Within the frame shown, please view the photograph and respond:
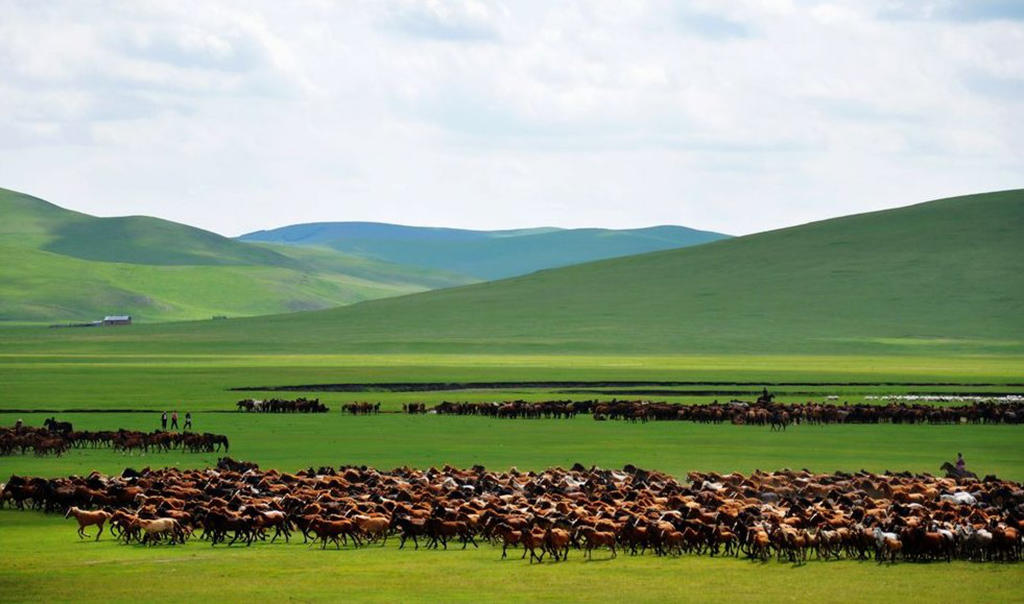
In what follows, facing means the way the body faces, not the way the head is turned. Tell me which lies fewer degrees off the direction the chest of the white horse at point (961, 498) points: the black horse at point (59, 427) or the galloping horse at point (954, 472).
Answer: the black horse

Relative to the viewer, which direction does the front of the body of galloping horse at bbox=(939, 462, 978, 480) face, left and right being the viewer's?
facing to the left of the viewer

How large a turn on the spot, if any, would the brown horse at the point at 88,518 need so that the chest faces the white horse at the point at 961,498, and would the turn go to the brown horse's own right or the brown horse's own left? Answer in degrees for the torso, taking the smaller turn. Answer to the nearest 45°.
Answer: approximately 180°

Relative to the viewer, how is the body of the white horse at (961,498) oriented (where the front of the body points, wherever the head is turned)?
to the viewer's left

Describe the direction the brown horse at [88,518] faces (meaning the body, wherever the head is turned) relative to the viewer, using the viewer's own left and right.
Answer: facing to the left of the viewer

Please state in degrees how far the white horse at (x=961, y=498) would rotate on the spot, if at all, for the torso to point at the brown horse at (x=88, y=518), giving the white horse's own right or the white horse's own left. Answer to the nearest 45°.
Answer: approximately 45° to the white horse's own left

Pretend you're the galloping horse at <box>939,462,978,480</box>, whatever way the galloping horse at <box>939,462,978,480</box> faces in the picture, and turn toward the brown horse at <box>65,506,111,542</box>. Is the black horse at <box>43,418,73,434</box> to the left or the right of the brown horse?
right

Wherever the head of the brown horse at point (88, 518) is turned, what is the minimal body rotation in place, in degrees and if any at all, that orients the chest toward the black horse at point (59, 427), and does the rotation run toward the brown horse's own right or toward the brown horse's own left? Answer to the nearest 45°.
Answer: approximately 90° to the brown horse's own right

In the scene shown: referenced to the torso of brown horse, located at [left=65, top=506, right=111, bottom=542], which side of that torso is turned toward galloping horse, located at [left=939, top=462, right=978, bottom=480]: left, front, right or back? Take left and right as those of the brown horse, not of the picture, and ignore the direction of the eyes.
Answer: back

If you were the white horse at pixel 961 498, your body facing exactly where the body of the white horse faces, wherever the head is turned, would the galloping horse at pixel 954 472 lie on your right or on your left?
on your right

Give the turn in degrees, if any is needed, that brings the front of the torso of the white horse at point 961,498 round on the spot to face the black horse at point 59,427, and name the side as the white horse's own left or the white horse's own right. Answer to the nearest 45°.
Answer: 0° — it already faces it
